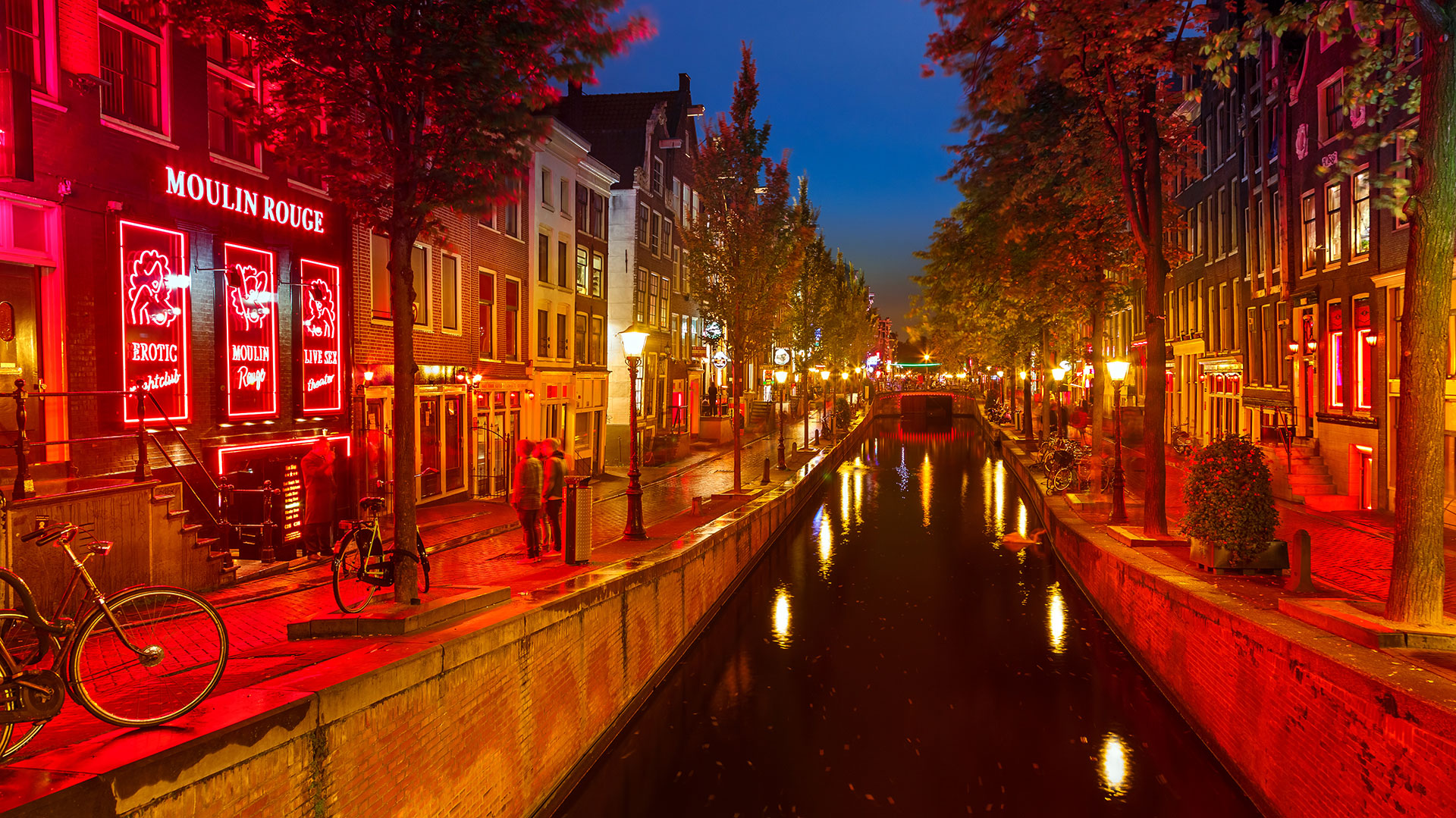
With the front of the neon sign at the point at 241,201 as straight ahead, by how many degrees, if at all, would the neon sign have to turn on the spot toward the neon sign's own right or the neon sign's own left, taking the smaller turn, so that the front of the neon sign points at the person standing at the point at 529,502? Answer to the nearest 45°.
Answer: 0° — it already faces them

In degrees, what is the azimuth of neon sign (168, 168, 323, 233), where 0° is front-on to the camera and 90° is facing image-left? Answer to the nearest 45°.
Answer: approximately 315°

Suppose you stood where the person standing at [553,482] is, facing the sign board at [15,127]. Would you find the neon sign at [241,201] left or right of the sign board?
right

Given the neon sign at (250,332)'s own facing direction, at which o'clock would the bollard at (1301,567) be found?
The bollard is roughly at 12 o'clock from the neon sign.

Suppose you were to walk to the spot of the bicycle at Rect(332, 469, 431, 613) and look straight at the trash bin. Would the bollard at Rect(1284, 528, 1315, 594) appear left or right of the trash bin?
right

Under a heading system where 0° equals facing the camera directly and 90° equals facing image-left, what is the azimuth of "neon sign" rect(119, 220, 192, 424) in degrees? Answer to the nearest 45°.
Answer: approximately 315°

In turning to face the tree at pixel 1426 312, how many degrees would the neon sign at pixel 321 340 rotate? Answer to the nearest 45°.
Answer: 0° — it already faces it

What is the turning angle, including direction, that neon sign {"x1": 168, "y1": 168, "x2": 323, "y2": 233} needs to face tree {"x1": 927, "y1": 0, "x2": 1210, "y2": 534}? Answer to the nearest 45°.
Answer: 0° — it already faces it
